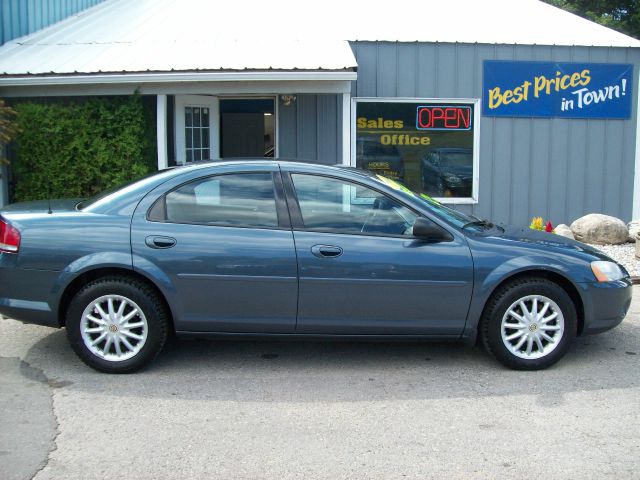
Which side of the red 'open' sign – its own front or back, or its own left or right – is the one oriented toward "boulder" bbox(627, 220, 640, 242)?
left

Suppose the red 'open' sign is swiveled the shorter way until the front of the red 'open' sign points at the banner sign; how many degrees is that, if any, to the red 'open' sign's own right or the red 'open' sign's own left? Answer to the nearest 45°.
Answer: approximately 90° to the red 'open' sign's own left

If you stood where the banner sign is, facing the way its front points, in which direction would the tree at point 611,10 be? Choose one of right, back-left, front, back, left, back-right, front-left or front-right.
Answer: back

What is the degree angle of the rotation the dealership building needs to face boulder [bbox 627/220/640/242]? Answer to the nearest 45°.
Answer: approximately 90° to its left

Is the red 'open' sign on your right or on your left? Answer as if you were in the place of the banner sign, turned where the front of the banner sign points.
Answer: on your right

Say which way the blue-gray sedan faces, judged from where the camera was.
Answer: facing to the right of the viewer

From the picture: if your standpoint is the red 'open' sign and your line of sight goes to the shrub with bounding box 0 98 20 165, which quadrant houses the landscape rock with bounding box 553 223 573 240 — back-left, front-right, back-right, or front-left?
back-left

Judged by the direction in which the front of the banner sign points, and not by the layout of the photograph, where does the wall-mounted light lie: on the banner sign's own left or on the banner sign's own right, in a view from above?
on the banner sign's own right

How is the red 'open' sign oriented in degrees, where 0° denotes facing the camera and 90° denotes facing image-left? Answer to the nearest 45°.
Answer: approximately 0°

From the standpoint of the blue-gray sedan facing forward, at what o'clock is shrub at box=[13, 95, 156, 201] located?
The shrub is roughly at 8 o'clock from the blue-gray sedan.
